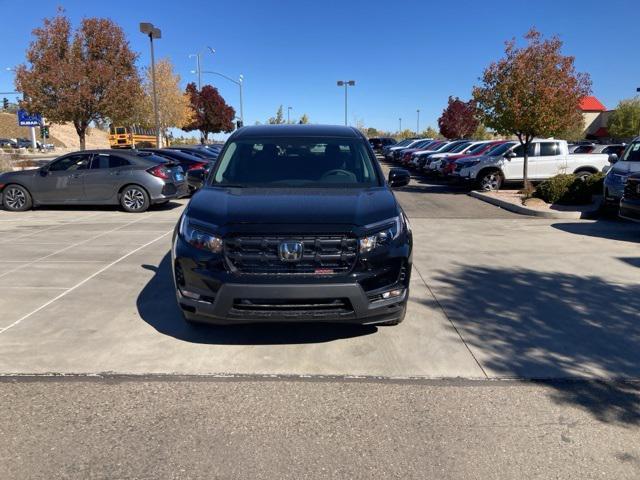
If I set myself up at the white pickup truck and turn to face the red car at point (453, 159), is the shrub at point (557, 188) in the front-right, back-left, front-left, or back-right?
back-left

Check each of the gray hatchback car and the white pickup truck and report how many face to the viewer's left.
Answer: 2

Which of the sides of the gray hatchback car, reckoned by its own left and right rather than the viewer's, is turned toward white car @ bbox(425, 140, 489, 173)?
back

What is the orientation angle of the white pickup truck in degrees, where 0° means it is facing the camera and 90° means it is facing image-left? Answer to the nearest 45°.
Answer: approximately 90°

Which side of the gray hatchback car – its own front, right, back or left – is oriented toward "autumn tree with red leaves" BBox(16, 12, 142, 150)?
right

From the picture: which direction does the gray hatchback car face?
to the viewer's left

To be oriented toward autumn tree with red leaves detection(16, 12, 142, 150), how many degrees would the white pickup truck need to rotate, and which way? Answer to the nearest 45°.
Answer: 0° — it already faces it

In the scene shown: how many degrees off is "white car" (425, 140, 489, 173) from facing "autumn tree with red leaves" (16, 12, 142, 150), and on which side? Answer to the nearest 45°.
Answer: approximately 45° to its right
